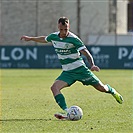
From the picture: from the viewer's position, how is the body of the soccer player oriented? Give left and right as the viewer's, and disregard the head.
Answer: facing the viewer and to the left of the viewer

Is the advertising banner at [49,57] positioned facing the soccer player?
yes

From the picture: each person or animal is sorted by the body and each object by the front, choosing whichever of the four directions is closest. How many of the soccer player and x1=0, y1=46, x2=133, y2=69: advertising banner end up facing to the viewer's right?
0

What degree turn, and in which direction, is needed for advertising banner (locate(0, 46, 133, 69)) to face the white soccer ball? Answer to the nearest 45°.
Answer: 0° — it already faces it

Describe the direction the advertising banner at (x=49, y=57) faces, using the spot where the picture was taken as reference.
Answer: facing the viewer

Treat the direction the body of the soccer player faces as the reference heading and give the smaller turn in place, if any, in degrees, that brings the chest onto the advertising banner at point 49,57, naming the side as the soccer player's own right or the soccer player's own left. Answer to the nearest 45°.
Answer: approximately 135° to the soccer player's own right
